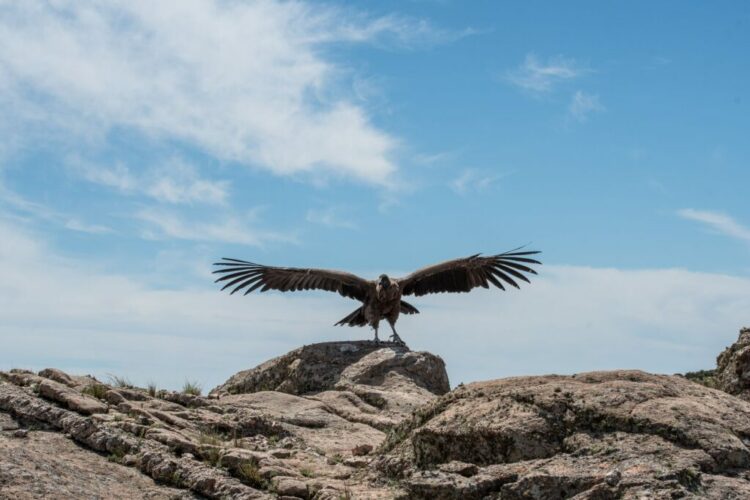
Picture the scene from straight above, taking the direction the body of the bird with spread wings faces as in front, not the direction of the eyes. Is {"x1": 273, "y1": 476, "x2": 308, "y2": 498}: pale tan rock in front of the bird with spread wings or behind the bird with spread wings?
in front

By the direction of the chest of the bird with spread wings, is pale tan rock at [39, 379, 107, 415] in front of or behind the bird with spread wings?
in front

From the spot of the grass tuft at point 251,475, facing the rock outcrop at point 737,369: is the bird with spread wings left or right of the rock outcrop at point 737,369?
left

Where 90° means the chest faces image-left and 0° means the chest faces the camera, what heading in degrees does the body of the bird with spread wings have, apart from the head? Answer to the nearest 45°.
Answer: approximately 0°

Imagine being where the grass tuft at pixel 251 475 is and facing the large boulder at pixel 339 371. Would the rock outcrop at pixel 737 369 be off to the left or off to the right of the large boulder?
right

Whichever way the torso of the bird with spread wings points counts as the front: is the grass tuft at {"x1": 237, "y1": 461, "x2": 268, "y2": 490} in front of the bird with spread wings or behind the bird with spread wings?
in front
